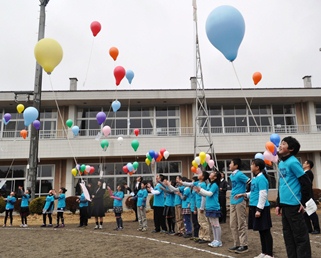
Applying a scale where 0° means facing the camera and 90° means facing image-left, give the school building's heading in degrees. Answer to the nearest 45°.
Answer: approximately 0°

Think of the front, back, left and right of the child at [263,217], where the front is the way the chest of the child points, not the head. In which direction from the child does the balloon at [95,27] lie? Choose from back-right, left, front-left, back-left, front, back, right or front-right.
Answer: front-right

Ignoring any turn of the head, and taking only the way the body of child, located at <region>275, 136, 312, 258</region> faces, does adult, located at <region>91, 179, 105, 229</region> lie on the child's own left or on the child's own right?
on the child's own right

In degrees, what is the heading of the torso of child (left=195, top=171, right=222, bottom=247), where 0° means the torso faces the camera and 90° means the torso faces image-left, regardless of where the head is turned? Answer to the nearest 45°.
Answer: approximately 90°

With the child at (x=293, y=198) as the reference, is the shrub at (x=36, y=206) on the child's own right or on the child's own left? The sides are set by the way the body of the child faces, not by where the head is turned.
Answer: on the child's own right
